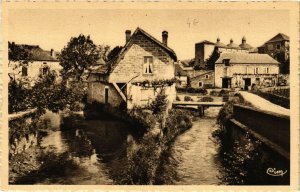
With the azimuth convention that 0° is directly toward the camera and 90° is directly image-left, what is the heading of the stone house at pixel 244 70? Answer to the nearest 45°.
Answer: approximately 0°

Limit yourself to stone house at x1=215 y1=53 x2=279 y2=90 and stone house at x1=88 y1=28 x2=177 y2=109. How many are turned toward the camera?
2

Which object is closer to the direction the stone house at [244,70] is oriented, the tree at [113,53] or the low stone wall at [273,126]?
the low stone wall

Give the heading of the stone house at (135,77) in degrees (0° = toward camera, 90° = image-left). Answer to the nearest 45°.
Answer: approximately 0°

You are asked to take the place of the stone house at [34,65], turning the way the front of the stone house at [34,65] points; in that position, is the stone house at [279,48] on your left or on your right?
on your left

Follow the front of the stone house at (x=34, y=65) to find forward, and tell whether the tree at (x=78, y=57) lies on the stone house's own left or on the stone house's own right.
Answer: on the stone house's own left
